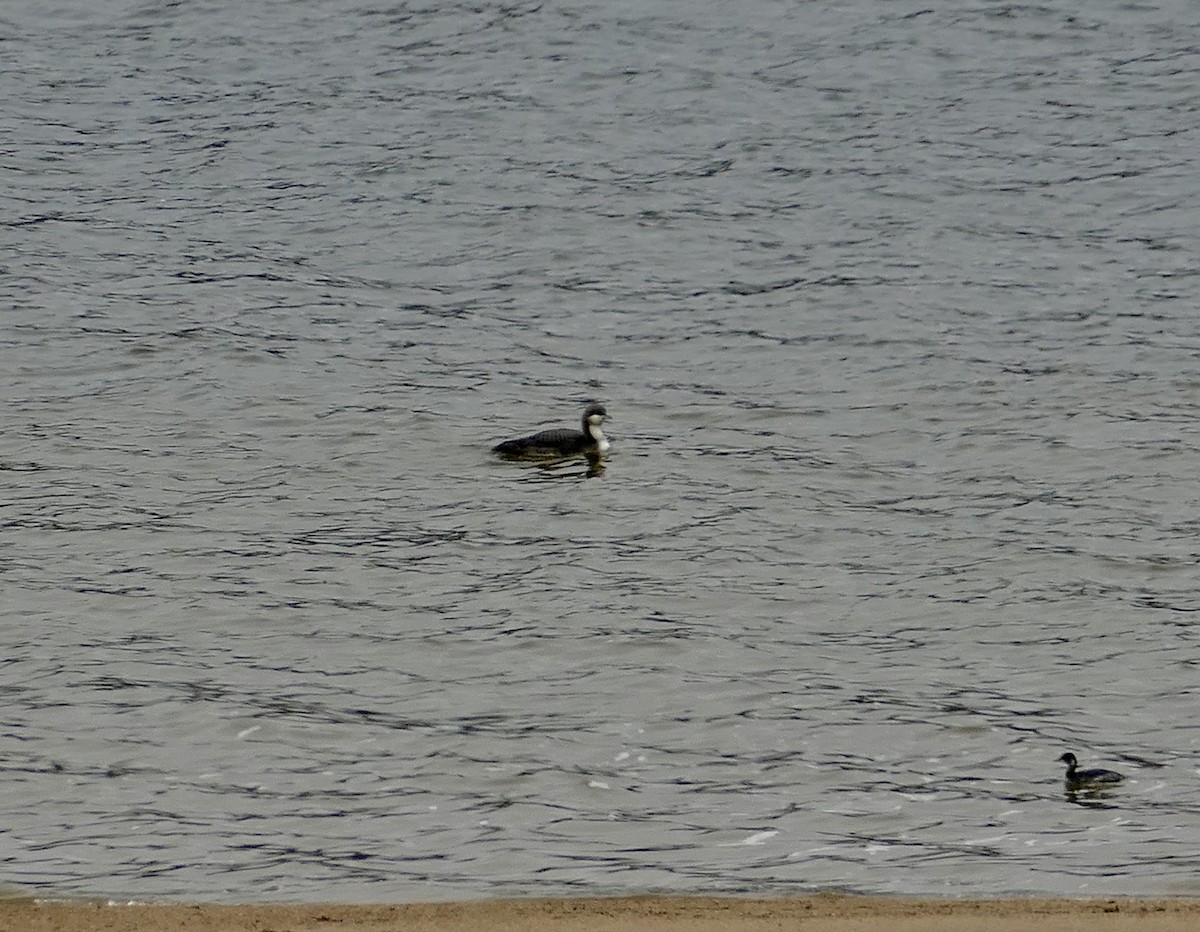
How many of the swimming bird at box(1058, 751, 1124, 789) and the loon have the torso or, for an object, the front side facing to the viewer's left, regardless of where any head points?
1

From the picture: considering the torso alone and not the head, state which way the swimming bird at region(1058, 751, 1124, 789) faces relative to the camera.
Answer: to the viewer's left

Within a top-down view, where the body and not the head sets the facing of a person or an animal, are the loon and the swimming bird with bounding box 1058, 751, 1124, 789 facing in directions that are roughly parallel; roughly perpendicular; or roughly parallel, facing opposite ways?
roughly parallel, facing opposite ways

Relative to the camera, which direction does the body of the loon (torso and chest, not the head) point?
to the viewer's right

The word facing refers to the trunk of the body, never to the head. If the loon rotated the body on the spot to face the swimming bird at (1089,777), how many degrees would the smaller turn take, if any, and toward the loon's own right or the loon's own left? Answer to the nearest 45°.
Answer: approximately 90° to the loon's own right

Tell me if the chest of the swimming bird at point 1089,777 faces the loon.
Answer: no
